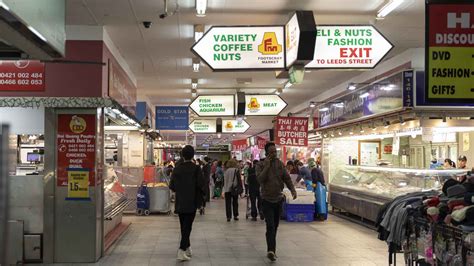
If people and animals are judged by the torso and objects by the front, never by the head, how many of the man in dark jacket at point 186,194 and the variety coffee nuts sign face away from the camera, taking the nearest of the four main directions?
1

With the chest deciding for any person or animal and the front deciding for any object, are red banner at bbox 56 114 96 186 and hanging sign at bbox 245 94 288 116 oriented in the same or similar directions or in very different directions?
same or similar directions

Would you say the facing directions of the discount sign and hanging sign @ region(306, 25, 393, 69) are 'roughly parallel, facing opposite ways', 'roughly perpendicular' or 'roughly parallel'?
roughly parallel

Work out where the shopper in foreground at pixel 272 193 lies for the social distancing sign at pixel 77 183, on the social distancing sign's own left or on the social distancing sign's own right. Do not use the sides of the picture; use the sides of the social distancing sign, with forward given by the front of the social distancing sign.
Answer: on the social distancing sign's own left

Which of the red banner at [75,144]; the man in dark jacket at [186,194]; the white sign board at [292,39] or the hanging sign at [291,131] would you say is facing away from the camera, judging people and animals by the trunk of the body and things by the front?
the man in dark jacket

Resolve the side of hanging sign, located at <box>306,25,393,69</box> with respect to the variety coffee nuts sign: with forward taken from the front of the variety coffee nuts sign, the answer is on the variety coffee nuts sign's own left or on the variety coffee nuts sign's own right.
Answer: on the variety coffee nuts sign's own left

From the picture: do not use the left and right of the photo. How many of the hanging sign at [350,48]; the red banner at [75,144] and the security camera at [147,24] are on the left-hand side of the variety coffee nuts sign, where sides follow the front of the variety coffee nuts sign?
1

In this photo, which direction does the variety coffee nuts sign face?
toward the camera

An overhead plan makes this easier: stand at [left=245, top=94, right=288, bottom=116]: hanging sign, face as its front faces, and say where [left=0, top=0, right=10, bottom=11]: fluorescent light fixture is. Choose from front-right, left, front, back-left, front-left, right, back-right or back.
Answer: front

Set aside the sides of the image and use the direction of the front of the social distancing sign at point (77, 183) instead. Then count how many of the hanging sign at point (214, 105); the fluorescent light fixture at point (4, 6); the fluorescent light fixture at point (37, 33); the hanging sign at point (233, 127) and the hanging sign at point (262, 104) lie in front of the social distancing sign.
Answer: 2

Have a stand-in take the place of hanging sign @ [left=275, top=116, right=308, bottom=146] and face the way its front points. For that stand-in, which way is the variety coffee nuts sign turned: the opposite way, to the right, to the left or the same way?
the same way

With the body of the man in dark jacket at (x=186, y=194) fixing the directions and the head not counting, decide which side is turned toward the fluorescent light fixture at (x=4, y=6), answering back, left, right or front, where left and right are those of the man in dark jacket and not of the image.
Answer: back

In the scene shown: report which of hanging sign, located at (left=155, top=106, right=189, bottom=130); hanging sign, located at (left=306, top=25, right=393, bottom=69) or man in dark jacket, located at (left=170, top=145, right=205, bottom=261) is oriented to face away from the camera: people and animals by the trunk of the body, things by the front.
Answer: the man in dark jacket

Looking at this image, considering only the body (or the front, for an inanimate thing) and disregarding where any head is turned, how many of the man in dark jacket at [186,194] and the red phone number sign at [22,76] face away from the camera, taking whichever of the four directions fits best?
1

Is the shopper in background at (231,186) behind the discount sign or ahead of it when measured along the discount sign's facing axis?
behind

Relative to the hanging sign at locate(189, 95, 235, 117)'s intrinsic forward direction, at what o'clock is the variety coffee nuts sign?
The variety coffee nuts sign is roughly at 12 o'clock from the hanging sign.

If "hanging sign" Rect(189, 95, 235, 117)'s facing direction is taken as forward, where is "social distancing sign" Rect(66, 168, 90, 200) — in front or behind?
in front

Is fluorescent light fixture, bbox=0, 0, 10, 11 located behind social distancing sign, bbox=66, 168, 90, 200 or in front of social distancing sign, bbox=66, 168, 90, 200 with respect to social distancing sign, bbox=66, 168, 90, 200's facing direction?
in front

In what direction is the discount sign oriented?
toward the camera

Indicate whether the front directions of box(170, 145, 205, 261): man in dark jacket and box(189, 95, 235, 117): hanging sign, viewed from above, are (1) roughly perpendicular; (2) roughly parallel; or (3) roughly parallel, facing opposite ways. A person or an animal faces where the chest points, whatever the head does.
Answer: roughly parallel, facing opposite ways

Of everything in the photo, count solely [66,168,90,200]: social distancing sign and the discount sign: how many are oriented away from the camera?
0

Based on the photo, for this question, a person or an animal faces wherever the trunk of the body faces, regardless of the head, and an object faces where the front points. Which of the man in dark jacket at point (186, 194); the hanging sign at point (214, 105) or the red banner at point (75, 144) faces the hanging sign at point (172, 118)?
the man in dark jacket
